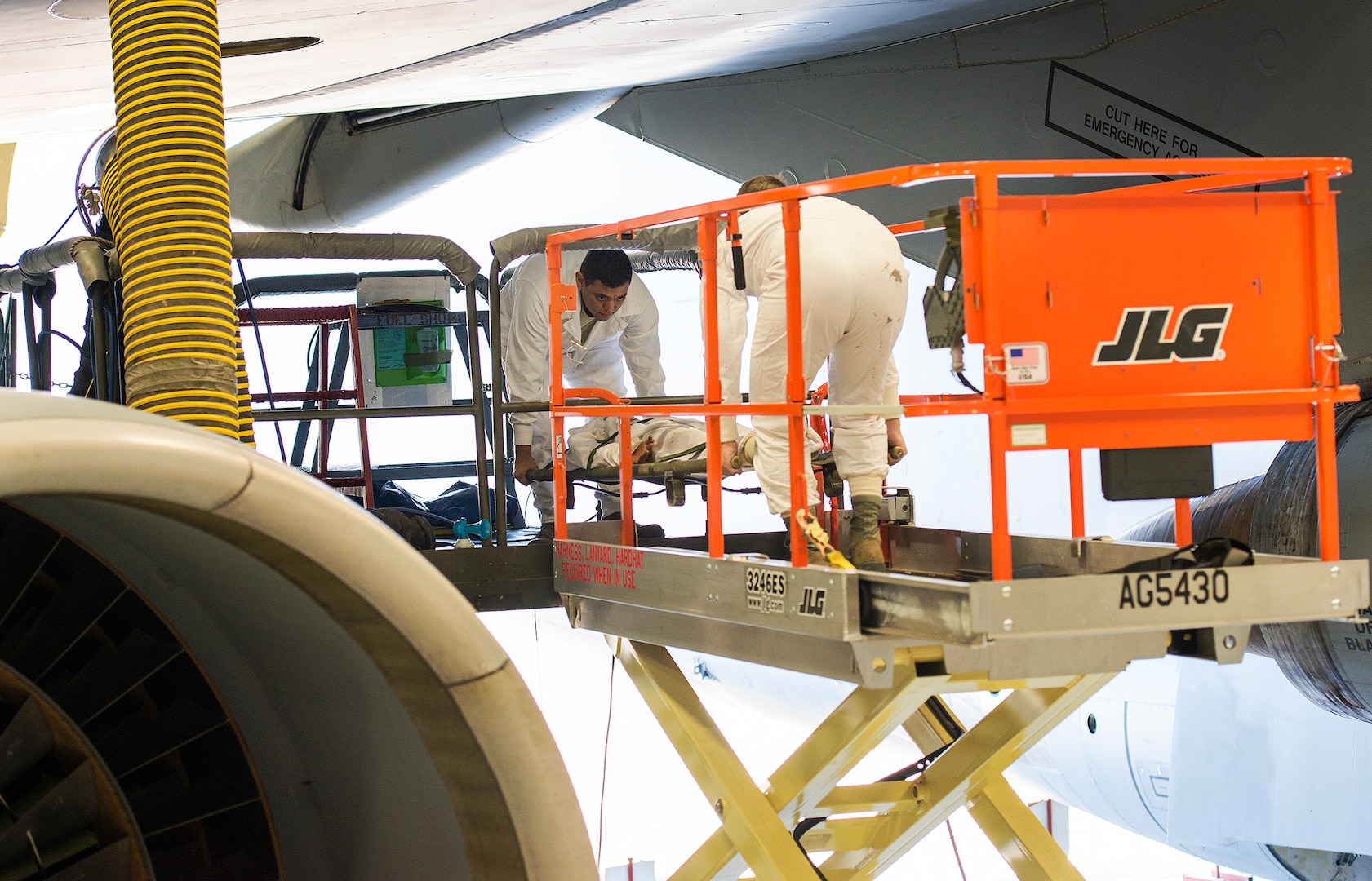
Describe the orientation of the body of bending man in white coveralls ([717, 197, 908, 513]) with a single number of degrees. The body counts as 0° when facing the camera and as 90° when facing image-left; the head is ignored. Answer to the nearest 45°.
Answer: approximately 135°

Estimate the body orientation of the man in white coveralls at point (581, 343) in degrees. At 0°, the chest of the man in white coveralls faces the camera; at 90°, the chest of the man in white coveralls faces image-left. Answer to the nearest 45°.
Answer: approximately 315°

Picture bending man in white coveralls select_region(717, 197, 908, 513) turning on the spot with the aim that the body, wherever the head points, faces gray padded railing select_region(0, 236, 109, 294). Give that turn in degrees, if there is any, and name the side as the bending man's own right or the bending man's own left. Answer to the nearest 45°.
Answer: approximately 45° to the bending man's own left

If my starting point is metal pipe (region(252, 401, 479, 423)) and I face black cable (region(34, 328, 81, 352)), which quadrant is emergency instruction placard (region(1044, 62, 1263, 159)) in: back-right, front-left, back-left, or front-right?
back-right

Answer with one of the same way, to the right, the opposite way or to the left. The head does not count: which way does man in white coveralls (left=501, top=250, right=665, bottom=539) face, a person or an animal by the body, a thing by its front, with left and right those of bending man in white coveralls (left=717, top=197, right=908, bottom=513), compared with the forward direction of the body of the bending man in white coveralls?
the opposite way

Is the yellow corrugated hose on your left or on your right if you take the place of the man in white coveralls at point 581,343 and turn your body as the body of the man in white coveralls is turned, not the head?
on your right

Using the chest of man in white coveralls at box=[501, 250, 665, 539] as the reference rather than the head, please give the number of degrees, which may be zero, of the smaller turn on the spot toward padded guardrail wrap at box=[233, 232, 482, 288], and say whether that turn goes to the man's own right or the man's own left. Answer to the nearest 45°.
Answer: approximately 90° to the man's own right

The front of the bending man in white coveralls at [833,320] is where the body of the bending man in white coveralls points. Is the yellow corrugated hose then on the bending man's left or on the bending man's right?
on the bending man's left

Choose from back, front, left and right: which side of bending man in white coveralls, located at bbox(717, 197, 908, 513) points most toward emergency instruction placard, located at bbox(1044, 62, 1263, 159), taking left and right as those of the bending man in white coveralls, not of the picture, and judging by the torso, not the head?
right
